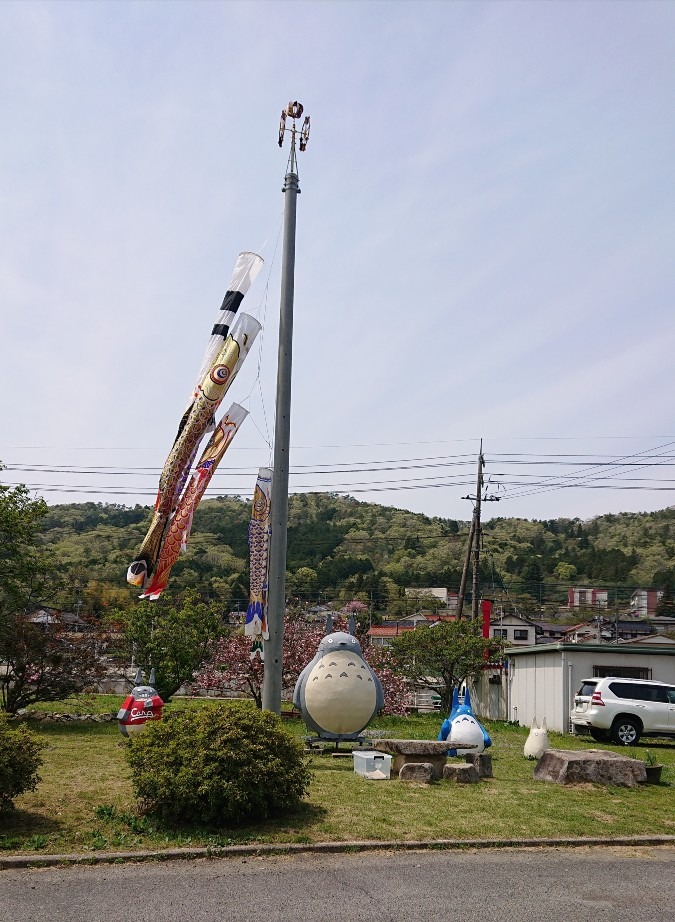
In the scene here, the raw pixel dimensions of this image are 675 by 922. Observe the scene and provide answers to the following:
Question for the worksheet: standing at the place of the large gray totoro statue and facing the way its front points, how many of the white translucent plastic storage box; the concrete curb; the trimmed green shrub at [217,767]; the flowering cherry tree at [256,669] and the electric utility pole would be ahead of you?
3

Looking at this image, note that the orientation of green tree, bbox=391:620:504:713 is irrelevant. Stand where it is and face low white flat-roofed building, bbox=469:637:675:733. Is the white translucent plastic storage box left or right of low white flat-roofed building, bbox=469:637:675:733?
right

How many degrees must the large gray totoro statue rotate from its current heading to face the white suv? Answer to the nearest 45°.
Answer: approximately 135° to its left

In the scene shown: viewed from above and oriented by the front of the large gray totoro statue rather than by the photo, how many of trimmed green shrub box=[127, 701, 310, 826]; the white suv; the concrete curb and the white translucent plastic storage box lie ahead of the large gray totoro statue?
3

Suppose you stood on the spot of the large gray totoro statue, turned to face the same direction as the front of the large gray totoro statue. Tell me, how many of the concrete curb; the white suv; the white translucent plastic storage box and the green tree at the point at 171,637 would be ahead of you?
2

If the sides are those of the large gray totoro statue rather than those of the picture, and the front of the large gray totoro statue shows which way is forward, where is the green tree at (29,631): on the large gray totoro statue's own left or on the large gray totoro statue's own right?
on the large gray totoro statue's own right

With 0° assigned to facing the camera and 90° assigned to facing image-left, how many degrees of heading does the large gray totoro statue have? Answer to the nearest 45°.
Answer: approximately 0°

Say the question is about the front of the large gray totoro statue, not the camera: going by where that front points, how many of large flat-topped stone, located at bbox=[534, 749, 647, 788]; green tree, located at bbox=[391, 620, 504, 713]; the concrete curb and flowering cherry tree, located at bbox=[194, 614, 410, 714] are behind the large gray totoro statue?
2

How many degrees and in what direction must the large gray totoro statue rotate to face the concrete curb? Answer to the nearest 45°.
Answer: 0° — it already faces it

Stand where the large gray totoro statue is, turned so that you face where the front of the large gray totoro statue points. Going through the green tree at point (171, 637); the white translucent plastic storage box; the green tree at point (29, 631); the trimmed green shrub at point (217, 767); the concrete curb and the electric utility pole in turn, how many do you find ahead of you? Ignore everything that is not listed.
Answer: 3

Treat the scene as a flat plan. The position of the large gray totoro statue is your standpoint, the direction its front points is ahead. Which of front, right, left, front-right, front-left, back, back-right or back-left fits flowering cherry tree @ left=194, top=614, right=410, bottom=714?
back

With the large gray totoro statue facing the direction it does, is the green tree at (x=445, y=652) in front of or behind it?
behind
